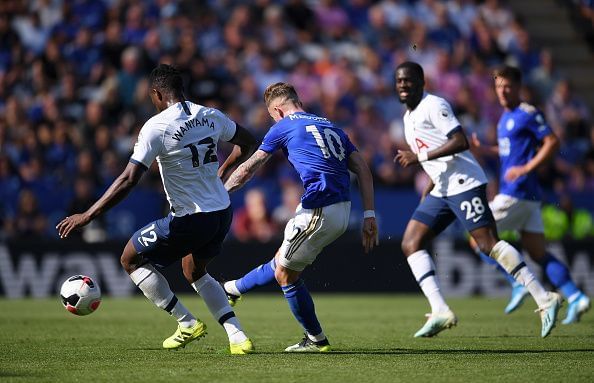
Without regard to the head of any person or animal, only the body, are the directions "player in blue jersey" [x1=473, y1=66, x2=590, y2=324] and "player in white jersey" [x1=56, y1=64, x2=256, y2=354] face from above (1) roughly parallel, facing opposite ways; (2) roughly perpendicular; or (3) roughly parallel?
roughly perpendicular

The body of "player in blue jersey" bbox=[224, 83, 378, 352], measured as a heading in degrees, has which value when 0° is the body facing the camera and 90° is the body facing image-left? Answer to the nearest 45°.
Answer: approximately 135°

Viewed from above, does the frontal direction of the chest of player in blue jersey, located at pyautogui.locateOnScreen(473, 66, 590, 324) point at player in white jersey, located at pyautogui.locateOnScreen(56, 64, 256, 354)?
yes

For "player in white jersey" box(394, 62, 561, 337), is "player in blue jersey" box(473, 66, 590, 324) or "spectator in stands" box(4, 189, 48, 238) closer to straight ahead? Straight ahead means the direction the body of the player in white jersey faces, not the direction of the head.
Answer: the spectator in stands

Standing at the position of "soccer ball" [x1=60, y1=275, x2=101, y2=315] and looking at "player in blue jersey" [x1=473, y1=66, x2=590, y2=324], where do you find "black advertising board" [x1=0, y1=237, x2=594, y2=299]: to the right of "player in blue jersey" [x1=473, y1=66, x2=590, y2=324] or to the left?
left

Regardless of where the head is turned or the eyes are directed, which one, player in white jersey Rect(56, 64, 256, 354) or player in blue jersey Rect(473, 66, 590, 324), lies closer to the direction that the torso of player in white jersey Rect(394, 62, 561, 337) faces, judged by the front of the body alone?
the player in white jersey

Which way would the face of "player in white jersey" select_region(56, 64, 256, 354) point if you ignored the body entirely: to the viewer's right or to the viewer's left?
to the viewer's left

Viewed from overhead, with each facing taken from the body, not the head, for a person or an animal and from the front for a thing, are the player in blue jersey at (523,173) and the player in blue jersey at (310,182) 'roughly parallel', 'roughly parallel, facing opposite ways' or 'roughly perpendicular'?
roughly perpendicular

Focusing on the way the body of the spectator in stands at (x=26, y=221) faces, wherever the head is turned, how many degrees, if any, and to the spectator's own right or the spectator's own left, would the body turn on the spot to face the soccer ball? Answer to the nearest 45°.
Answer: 0° — they already face it
